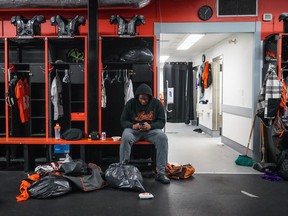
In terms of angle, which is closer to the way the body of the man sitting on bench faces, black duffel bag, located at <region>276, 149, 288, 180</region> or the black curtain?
the black duffel bag

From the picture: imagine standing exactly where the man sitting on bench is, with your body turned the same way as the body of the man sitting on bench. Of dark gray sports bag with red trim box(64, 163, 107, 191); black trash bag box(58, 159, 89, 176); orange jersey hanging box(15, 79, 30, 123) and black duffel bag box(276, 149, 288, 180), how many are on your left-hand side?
1

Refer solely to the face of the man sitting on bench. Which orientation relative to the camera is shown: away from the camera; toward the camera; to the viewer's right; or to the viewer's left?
toward the camera

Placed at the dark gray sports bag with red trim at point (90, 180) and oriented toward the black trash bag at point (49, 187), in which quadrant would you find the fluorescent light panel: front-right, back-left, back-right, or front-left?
back-right

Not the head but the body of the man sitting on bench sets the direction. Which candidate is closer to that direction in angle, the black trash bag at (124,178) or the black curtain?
the black trash bag

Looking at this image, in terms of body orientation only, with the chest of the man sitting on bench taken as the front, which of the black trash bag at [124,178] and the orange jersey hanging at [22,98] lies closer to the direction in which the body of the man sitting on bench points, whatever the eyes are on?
the black trash bag

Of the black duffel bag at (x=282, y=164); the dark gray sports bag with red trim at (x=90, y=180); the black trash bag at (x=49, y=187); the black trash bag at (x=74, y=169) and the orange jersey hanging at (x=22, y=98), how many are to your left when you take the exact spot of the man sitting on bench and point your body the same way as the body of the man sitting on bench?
1

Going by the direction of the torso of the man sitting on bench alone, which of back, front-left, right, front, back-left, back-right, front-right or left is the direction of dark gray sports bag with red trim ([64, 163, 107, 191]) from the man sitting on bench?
front-right

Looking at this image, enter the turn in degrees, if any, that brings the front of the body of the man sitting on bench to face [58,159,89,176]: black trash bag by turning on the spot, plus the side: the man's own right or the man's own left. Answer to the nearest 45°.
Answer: approximately 45° to the man's own right

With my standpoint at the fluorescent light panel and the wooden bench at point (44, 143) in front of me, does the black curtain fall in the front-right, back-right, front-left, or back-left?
back-right

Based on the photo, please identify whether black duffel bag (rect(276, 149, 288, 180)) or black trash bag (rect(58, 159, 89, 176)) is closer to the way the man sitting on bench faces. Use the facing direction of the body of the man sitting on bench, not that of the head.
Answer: the black trash bag

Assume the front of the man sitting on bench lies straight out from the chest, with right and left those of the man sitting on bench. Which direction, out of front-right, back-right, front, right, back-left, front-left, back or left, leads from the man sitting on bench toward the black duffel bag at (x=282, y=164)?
left

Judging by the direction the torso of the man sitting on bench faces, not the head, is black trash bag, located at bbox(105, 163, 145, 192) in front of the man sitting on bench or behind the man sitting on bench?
in front

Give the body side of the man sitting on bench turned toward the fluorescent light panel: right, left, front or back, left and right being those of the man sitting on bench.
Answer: back

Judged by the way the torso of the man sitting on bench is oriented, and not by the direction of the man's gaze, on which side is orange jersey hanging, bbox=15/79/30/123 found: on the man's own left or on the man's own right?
on the man's own right

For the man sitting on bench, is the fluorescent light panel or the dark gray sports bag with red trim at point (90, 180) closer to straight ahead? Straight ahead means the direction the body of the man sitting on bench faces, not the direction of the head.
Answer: the dark gray sports bag with red trim

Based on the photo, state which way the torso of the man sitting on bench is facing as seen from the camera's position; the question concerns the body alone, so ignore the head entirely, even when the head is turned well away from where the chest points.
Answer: toward the camera
